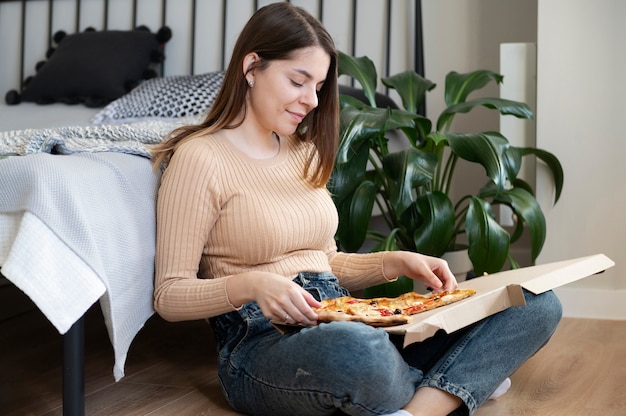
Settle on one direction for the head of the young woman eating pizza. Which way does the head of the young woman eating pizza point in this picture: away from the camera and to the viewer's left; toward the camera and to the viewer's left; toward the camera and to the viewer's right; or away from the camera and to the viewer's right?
toward the camera and to the viewer's right

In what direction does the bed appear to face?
toward the camera

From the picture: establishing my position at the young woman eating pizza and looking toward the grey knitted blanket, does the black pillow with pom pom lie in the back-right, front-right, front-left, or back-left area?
front-right

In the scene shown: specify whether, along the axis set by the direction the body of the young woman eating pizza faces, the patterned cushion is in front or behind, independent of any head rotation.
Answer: behind
